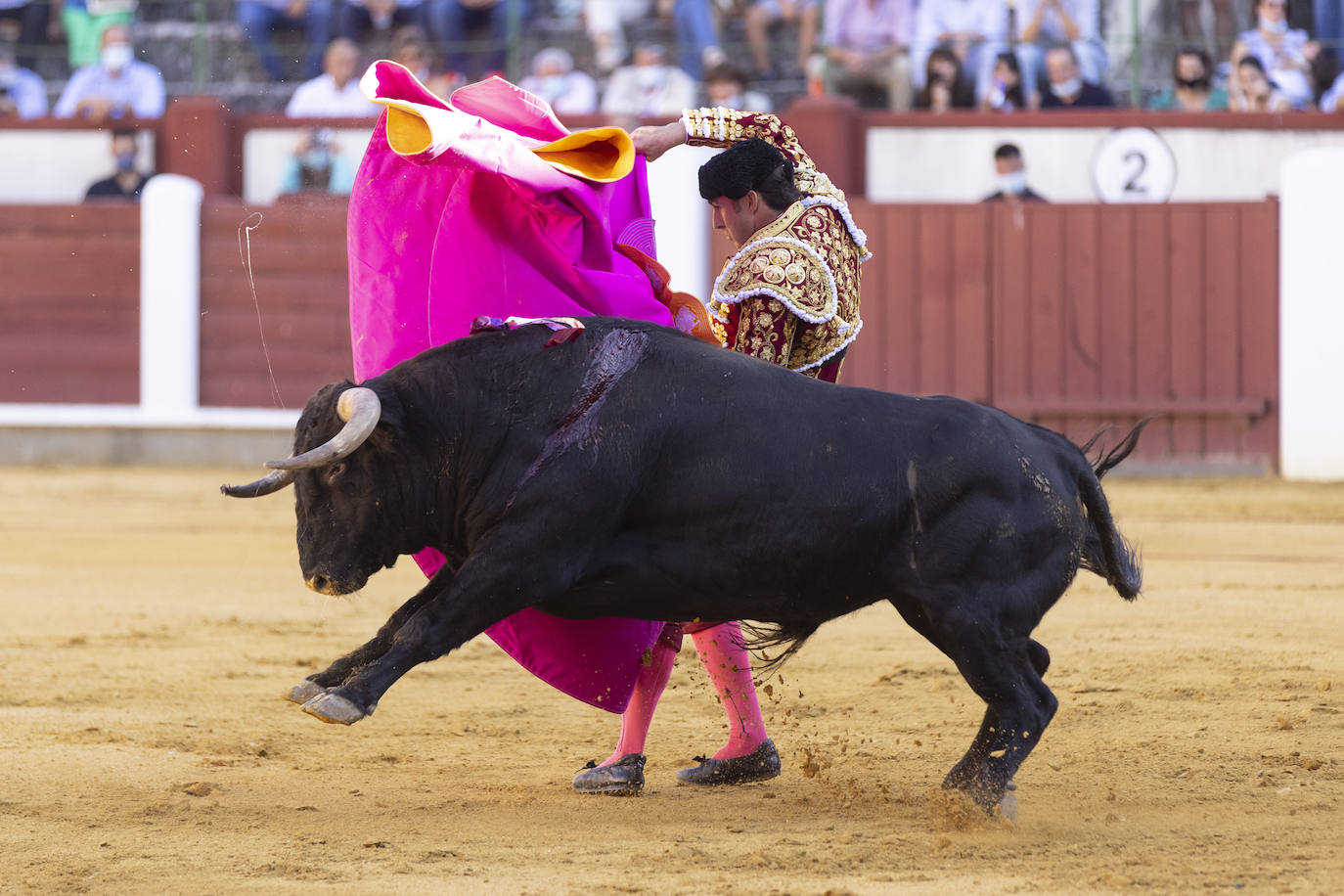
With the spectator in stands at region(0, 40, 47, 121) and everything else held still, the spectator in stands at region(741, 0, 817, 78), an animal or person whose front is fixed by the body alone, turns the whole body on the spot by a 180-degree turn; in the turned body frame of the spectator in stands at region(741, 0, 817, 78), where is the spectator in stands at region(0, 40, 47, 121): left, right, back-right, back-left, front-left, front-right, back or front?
left

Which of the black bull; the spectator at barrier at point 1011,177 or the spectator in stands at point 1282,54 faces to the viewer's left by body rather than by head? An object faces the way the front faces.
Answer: the black bull

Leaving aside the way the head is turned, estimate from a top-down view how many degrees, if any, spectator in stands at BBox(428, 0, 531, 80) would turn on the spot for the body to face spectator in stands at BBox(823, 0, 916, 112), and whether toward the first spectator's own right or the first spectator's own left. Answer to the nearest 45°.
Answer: approximately 90° to the first spectator's own left

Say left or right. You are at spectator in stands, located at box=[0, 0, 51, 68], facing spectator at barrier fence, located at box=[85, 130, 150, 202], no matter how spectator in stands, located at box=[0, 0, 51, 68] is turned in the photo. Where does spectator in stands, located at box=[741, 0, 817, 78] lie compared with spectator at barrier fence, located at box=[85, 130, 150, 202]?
left

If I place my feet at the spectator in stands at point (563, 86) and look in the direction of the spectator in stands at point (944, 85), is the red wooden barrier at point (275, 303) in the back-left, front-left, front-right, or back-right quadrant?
back-right

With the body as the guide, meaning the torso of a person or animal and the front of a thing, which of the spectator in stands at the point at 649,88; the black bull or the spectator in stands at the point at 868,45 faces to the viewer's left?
the black bull

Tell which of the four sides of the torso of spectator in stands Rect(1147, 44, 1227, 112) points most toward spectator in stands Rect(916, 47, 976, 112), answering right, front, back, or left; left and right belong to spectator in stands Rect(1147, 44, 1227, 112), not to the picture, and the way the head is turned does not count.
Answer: right
